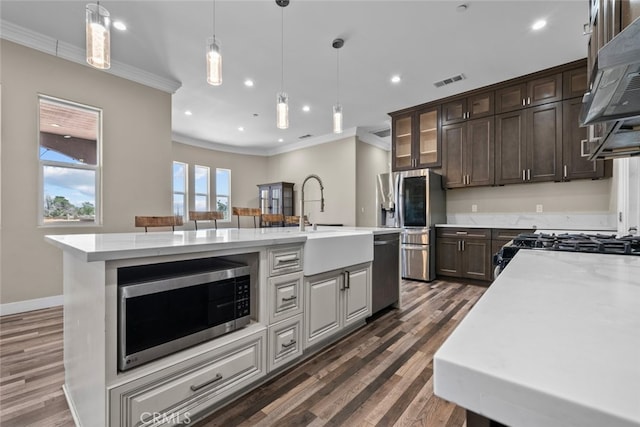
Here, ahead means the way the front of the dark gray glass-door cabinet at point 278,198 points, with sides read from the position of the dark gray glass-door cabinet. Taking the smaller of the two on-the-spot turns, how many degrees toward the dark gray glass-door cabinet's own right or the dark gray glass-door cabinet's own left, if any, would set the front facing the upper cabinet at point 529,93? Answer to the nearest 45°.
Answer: approximately 90° to the dark gray glass-door cabinet's own left

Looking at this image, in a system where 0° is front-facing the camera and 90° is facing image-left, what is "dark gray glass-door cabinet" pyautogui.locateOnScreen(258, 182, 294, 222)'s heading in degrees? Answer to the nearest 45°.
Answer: approximately 45°

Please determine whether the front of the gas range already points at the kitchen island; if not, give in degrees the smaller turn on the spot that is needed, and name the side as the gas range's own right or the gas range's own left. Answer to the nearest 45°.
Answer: approximately 45° to the gas range's own left

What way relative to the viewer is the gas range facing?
to the viewer's left

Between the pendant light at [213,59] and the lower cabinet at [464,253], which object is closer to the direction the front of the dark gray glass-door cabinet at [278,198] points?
the pendant light

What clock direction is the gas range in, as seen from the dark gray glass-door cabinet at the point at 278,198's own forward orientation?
The gas range is roughly at 10 o'clock from the dark gray glass-door cabinet.

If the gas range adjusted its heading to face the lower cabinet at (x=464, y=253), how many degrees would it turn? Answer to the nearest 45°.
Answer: approximately 45° to its right

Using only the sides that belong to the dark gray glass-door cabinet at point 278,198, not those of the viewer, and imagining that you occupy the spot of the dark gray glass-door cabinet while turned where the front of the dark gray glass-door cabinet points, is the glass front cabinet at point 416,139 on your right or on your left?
on your left

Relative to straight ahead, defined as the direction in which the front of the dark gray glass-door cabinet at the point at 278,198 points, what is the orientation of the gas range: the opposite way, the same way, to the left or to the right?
to the right
